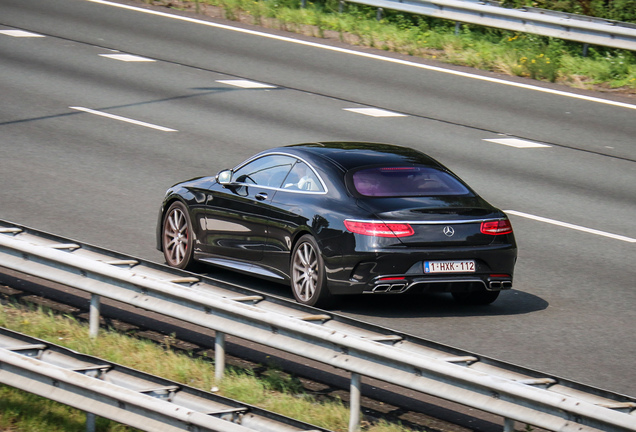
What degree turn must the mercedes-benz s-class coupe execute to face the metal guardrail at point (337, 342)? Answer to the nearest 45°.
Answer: approximately 135° to its left

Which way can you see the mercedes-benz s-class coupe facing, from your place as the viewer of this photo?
facing away from the viewer and to the left of the viewer

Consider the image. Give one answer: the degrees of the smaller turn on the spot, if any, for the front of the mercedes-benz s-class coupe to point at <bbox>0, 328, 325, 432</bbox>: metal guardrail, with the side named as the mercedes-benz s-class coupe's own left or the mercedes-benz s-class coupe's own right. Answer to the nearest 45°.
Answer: approximately 135° to the mercedes-benz s-class coupe's own left
